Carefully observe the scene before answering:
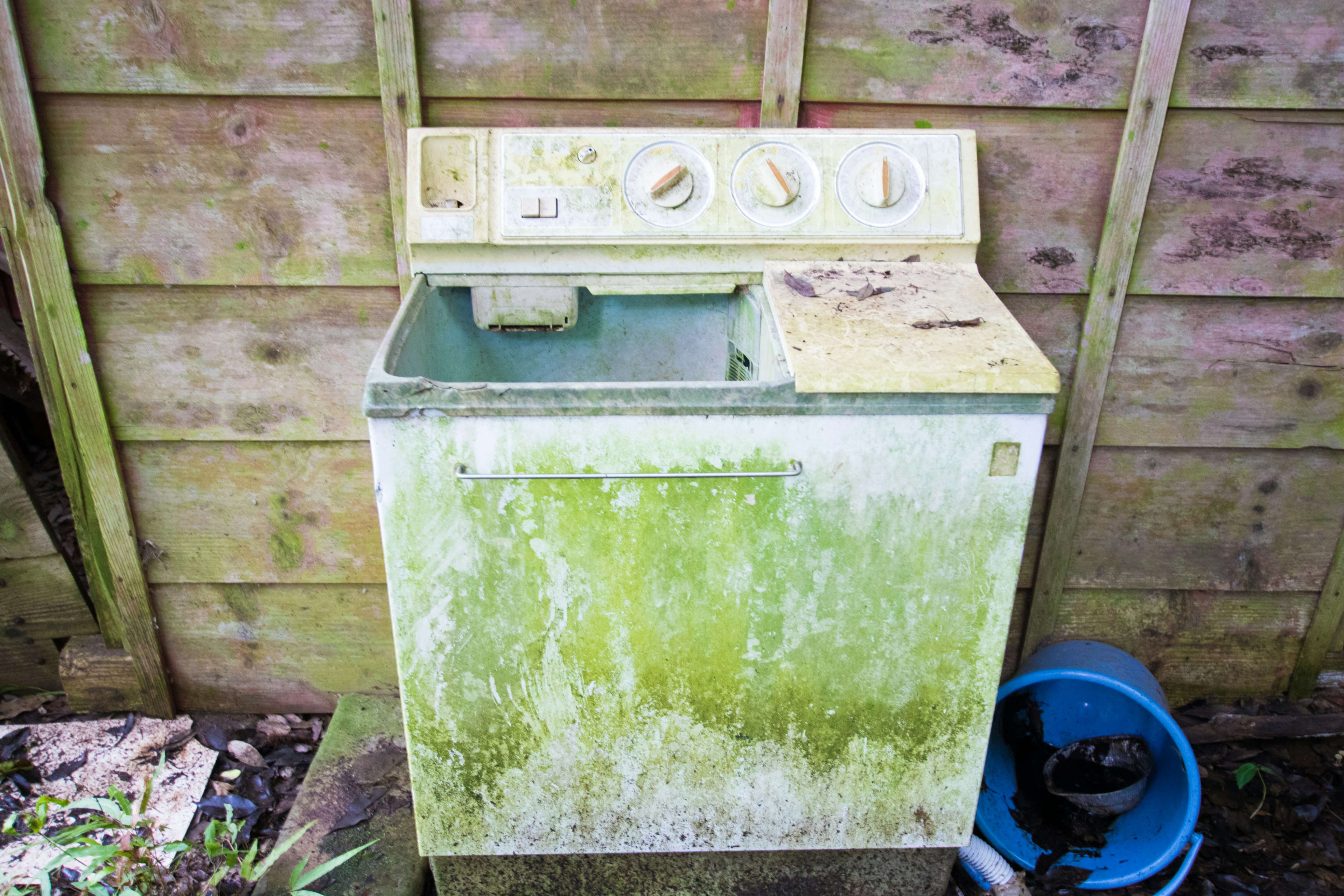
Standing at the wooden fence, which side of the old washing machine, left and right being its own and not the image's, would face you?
back

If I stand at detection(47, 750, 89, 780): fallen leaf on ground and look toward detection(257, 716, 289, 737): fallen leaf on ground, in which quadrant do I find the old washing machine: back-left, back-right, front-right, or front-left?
front-right

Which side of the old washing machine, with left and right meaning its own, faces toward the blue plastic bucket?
left

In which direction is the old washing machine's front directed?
toward the camera

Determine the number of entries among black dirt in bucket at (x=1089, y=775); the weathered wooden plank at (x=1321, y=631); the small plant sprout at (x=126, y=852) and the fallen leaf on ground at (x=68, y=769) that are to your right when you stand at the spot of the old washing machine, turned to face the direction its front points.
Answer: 2

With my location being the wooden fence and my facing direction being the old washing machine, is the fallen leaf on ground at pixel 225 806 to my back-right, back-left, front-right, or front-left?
front-right

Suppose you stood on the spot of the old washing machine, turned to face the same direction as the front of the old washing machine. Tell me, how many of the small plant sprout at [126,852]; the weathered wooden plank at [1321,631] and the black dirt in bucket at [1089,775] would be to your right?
1

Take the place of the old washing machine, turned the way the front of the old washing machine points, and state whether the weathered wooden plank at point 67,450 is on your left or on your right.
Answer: on your right

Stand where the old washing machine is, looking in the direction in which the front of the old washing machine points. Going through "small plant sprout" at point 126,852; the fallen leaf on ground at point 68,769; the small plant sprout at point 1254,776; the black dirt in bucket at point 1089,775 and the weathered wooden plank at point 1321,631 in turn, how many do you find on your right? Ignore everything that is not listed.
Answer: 2

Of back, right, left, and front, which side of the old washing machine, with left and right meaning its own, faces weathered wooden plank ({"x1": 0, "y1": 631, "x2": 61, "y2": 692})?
right

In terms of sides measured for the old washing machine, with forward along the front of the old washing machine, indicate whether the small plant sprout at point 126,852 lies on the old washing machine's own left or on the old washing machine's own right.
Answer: on the old washing machine's own right
